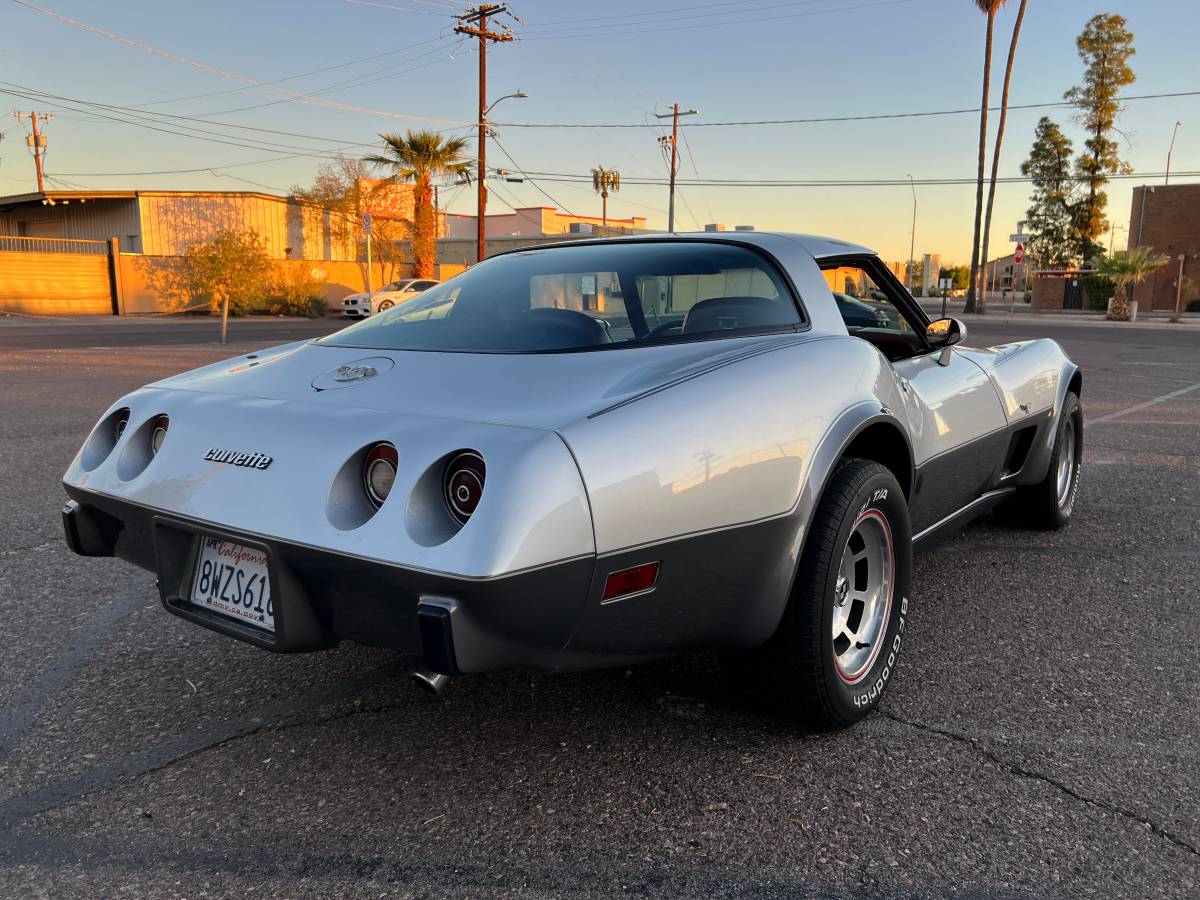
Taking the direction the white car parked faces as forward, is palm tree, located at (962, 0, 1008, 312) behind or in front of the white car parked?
behind

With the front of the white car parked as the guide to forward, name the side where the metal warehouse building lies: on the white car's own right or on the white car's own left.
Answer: on the white car's own right

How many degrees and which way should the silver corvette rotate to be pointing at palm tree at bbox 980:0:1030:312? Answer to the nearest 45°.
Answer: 0° — it already faces it

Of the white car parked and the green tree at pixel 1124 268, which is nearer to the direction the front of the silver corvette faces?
the green tree

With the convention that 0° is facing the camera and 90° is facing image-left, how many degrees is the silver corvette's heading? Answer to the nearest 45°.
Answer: approximately 225°

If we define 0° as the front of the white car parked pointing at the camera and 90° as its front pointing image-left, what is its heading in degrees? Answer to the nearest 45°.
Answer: approximately 45°

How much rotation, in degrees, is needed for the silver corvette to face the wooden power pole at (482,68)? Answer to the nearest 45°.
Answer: approximately 45° to its left

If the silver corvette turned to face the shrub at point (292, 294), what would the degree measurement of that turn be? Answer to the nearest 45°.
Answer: approximately 45° to its left
